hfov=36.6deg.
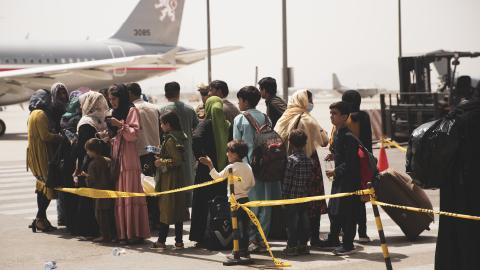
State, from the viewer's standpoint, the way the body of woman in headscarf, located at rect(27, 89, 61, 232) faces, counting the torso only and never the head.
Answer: to the viewer's right

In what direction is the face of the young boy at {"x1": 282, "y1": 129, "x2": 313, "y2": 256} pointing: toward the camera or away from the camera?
away from the camera

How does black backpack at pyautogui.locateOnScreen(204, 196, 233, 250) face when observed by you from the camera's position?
facing the viewer

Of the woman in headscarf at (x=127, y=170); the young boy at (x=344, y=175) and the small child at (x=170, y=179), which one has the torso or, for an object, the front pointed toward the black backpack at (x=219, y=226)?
the young boy

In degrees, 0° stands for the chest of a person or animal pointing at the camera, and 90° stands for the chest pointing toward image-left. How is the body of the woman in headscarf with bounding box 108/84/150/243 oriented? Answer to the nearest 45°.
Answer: approximately 90°

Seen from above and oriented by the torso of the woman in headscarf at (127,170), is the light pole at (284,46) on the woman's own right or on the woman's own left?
on the woman's own right

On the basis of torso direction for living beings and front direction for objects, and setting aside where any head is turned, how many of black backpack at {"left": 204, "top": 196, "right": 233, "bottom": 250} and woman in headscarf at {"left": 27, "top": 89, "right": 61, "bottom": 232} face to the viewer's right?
1

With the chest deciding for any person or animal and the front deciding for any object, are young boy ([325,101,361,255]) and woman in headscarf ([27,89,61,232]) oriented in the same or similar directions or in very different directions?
very different directions

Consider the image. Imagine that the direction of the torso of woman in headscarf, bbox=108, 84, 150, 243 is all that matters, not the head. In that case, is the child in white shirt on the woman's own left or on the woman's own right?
on the woman's own left

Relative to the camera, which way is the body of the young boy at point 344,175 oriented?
to the viewer's left
